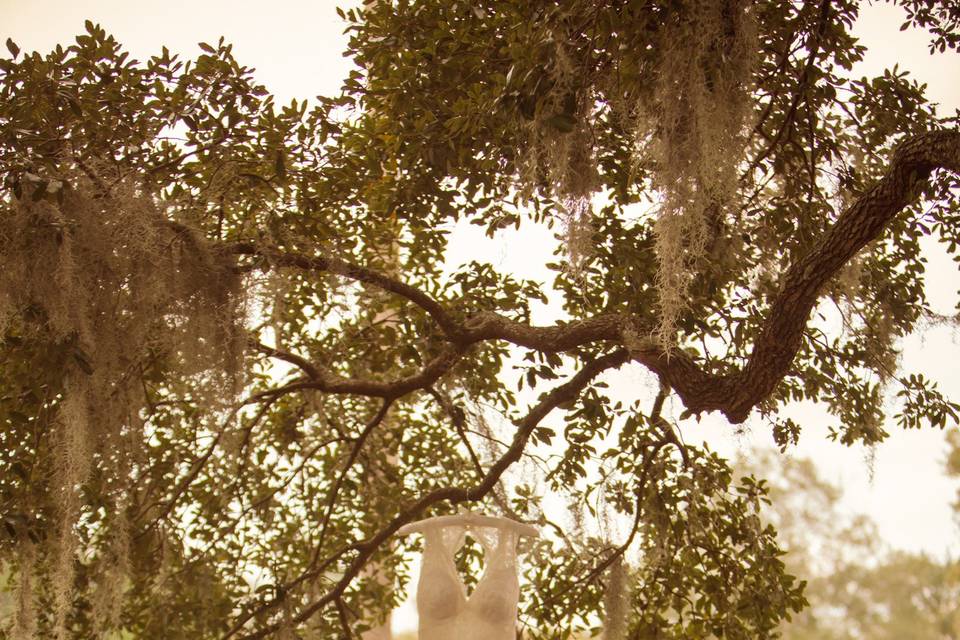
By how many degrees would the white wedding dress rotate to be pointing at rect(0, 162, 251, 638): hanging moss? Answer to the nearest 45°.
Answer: approximately 45° to its right

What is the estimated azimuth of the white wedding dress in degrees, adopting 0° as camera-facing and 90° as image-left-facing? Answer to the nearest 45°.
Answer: approximately 0°

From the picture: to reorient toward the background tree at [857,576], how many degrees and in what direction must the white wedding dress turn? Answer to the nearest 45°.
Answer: approximately 135° to its left

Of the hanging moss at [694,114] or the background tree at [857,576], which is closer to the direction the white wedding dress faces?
the hanging moss
